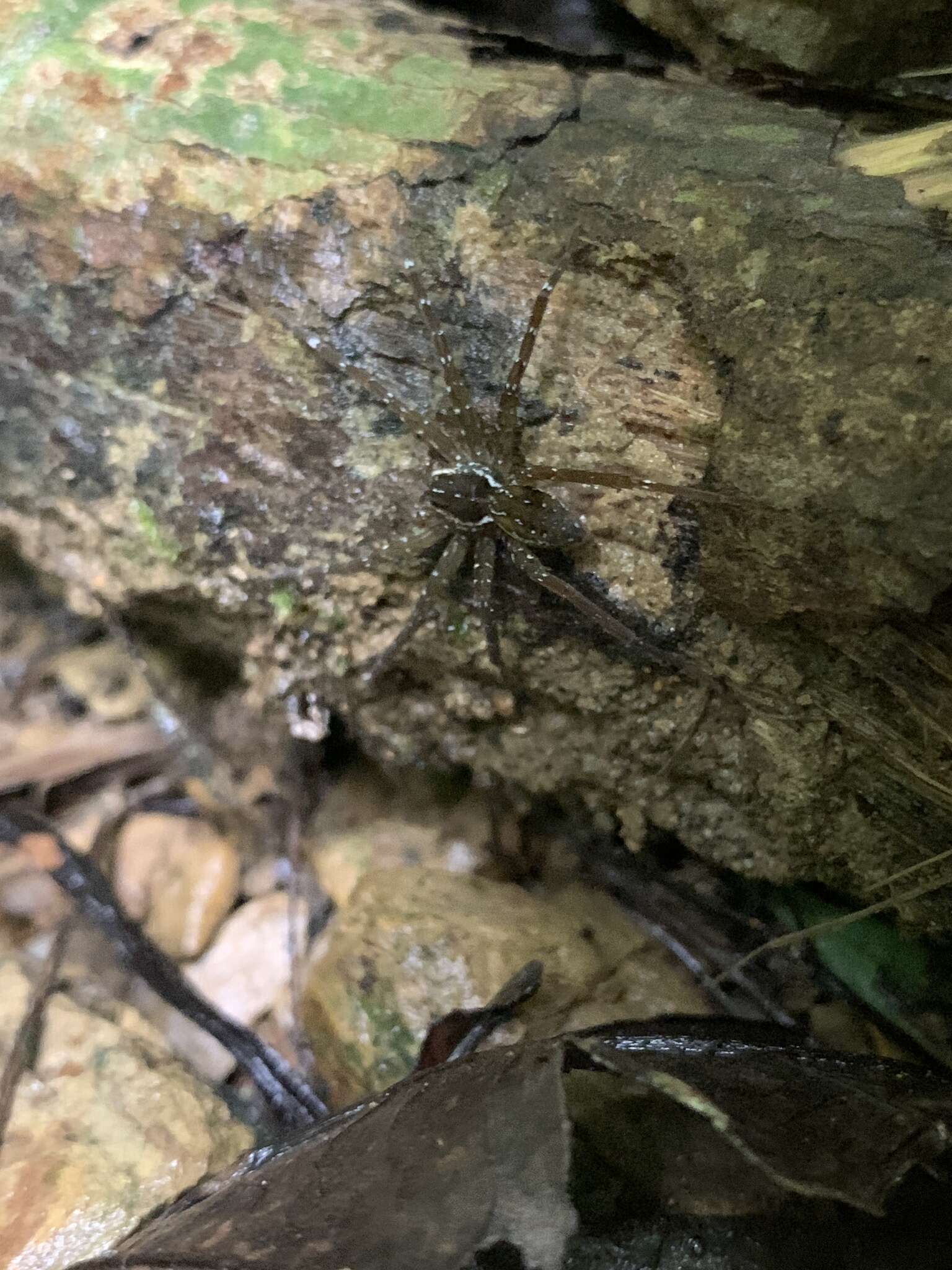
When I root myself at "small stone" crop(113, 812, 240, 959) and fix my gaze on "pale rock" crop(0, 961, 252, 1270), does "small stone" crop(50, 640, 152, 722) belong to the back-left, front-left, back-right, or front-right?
back-right

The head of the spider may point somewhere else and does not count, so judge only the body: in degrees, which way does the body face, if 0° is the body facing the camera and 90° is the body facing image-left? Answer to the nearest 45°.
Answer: approximately 90°

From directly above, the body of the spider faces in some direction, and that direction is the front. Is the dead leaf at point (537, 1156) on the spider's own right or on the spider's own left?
on the spider's own left
